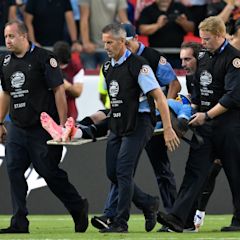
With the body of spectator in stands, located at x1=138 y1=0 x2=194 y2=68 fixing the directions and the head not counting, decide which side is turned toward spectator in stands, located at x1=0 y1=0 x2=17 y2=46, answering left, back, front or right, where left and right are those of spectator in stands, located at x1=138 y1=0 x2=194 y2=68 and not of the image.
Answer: right

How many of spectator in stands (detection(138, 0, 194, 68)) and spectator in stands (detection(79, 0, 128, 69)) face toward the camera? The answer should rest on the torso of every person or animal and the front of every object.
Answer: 2

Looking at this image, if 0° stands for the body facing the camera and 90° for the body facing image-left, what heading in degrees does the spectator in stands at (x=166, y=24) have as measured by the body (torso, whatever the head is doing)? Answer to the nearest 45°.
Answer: approximately 0°
